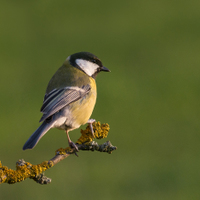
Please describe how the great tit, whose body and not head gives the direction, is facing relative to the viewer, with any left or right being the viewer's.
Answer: facing to the right of the viewer
